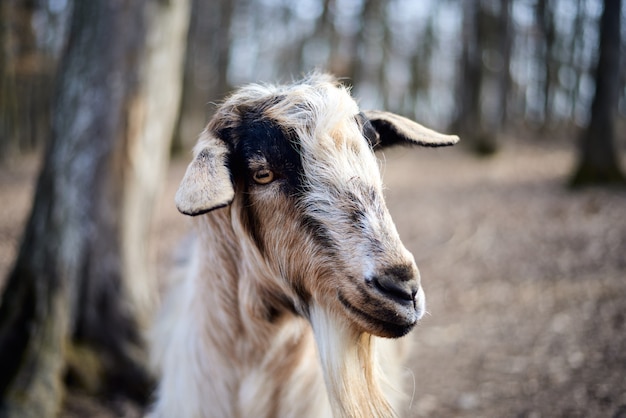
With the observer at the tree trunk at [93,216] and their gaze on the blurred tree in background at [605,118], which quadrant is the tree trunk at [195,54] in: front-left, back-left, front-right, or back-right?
front-left

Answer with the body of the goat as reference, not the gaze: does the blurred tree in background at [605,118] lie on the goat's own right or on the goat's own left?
on the goat's own left

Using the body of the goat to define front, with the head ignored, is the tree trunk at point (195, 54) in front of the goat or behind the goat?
behind

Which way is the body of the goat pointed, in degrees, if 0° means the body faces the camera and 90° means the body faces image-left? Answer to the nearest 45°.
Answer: approximately 315°

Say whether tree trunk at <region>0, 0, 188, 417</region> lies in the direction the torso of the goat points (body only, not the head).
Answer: no
